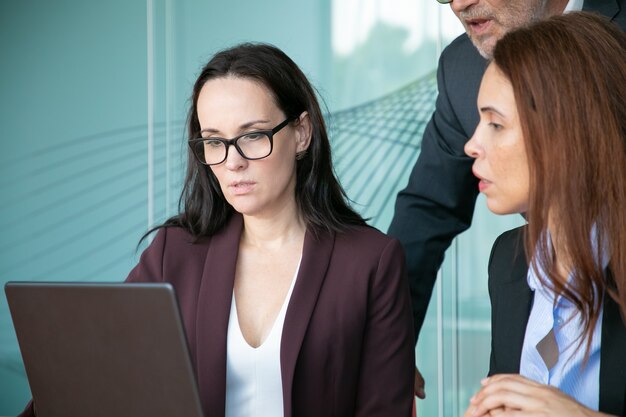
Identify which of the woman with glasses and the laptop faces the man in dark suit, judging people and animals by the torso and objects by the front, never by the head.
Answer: the laptop

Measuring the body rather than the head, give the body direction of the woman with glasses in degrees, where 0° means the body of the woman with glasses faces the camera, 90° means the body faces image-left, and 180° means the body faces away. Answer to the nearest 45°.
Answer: approximately 45°

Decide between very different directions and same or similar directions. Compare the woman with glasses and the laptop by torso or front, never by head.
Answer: very different directions

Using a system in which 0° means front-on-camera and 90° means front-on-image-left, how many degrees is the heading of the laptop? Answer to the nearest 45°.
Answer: approximately 225°

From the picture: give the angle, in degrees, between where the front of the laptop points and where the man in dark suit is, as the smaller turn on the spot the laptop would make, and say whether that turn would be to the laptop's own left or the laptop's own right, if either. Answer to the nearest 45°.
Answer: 0° — it already faces them

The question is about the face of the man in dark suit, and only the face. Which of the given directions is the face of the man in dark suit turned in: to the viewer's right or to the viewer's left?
to the viewer's left

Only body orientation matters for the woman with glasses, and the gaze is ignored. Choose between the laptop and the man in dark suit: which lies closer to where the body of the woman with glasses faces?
the laptop

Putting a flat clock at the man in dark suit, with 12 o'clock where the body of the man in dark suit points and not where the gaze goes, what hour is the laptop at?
The laptop is roughly at 11 o'clock from the man in dark suit.
